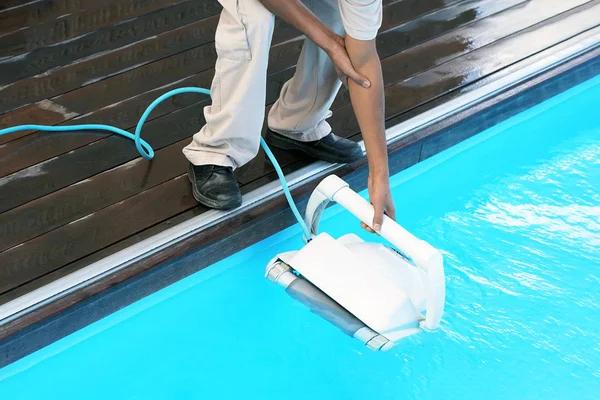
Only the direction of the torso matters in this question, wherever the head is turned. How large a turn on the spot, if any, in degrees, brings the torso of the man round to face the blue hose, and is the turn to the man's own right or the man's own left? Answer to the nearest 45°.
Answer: approximately 180°

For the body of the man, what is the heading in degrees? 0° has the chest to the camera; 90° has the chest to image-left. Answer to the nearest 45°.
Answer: approximately 315°
